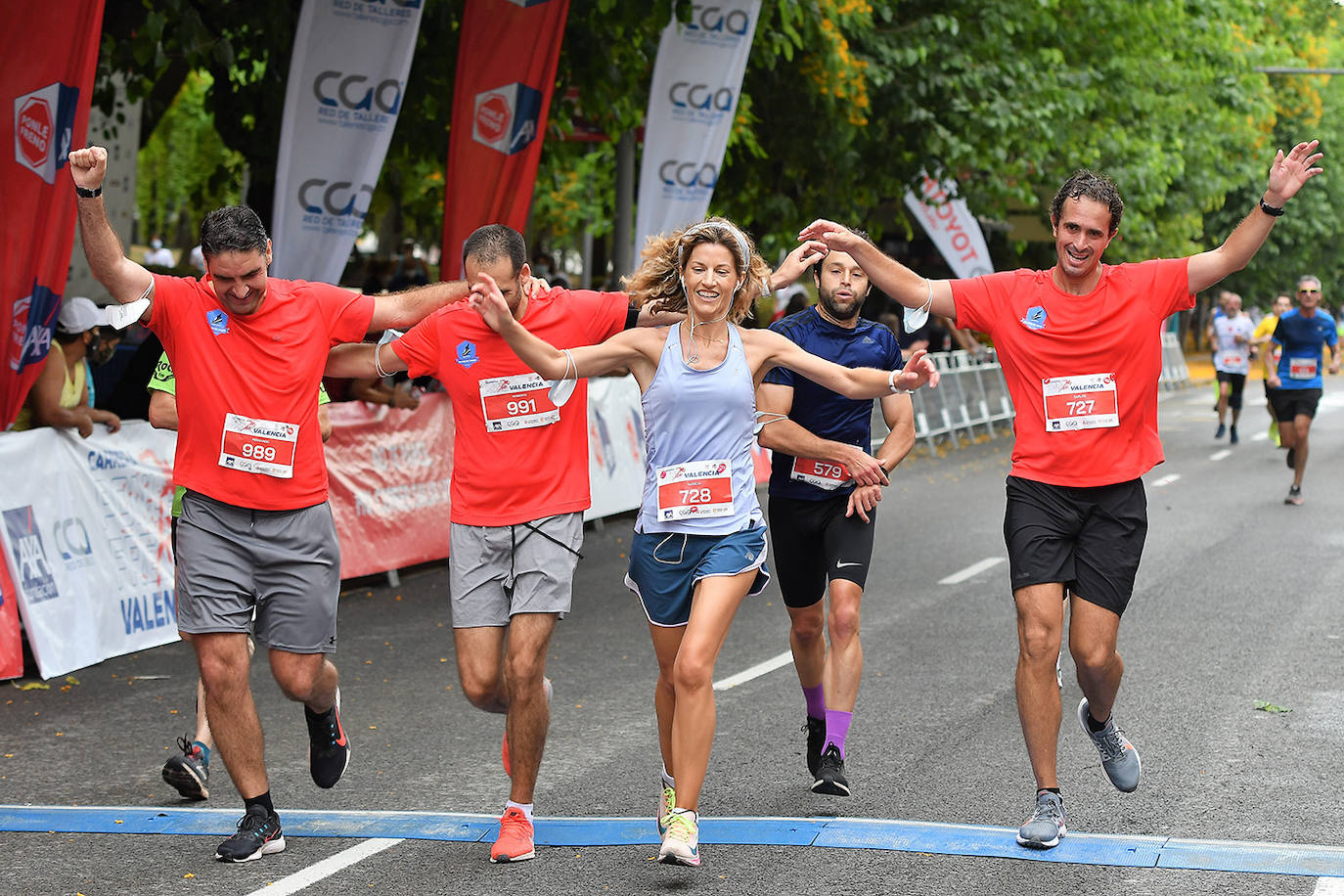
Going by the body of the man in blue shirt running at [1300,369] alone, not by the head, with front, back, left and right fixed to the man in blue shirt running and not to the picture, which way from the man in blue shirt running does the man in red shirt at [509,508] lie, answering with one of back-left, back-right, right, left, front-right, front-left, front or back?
front

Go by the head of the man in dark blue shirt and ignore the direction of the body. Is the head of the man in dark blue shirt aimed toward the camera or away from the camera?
toward the camera

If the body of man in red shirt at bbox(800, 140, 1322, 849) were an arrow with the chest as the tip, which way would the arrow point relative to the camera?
toward the camera

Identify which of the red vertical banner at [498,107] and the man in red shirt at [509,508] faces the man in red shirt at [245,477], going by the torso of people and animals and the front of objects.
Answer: the red vertical banner

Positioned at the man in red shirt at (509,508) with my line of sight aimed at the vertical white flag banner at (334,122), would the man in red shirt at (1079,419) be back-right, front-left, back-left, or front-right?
back-right

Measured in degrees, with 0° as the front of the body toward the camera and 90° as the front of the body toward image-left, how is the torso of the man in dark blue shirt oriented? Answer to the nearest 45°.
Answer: approximately 0°

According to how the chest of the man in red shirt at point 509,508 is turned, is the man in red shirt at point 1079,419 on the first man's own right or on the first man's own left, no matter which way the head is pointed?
on the first man's own left

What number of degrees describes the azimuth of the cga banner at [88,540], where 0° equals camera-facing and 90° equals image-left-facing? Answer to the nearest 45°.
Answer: approximately 315°

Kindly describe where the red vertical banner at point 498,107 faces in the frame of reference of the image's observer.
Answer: facing the viewer

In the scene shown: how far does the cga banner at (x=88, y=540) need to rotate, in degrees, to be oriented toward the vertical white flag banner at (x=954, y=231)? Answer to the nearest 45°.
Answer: approximately 90° to its left

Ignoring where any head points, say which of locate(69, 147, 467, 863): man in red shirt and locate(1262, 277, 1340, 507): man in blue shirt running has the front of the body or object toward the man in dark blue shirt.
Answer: the man in blue shirt running

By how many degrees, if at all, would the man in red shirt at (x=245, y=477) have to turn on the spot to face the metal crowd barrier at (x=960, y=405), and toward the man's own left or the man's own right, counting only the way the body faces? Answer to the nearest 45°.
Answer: approximately 135° to the man's own left

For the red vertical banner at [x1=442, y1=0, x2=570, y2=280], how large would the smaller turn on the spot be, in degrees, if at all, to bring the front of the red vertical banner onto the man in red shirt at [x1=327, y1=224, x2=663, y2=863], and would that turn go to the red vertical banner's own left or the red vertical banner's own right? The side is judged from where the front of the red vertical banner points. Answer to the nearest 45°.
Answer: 0° — it already faces them

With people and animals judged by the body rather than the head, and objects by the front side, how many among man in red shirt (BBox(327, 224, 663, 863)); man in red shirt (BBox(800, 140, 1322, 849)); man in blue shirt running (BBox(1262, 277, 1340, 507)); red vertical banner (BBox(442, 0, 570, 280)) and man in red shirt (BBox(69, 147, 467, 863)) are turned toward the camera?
5

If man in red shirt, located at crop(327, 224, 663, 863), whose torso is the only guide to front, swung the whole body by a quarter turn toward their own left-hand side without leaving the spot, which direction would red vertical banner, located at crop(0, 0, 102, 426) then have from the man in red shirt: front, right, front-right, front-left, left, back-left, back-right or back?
back-left

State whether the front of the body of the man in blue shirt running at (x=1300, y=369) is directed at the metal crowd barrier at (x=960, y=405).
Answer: no

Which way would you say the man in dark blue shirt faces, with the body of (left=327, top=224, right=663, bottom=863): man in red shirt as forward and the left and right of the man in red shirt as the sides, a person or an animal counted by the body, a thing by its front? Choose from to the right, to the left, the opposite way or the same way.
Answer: the same way

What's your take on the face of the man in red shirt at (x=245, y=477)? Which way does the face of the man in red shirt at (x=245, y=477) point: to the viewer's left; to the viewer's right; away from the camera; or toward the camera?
toward the camera

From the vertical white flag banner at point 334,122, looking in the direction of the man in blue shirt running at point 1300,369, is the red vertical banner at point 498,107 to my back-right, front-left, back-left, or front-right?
front-left

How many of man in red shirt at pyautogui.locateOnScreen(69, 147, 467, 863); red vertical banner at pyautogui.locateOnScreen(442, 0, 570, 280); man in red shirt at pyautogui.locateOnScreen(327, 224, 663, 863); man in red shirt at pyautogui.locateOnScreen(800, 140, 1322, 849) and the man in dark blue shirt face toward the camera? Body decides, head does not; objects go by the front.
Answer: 5
